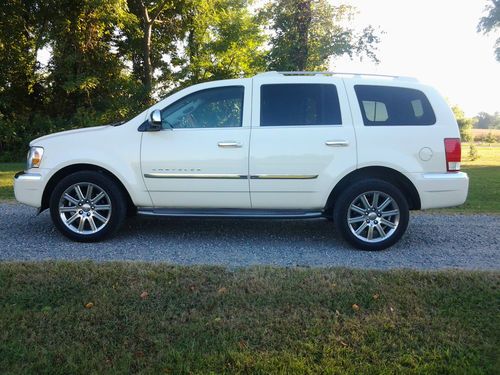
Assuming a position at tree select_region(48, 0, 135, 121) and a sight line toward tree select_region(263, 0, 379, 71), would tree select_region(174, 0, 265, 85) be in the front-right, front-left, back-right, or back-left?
front-left

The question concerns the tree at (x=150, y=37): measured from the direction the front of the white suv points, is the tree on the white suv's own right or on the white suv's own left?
on the white suv's own right

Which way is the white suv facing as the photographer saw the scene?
facing to the left of the viewer

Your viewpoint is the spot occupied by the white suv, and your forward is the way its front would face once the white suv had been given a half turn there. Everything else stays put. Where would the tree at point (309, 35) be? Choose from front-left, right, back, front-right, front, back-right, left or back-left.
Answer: left
